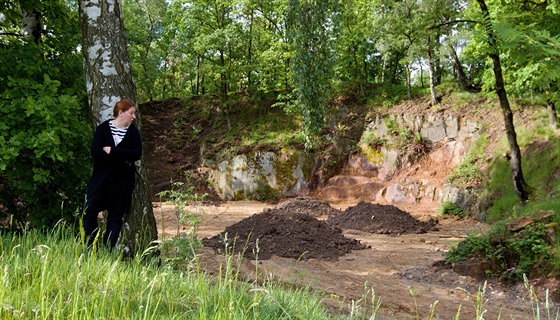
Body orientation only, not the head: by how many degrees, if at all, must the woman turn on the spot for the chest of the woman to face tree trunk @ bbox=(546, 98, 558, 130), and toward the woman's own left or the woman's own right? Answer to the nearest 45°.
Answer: approximately 135° to the woman's own left

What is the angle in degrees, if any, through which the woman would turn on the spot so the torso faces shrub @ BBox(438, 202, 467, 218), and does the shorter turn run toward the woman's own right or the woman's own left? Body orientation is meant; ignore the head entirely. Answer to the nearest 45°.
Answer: approximately 135° to the woman's own left

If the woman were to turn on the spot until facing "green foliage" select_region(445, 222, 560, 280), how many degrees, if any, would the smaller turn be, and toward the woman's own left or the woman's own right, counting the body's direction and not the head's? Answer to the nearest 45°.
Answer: approximately 90° to the woman's own left

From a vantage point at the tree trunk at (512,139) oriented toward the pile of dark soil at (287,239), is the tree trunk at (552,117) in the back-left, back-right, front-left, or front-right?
back-right

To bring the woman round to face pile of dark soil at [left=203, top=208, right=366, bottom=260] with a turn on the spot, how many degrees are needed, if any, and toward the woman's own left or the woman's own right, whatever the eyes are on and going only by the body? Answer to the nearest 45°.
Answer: approximately 135° to the woman's own left

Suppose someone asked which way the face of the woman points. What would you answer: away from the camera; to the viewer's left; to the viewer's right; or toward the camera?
to the viewer's right

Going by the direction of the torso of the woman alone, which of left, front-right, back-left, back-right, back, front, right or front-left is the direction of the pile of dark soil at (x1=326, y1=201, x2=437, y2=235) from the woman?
back-left

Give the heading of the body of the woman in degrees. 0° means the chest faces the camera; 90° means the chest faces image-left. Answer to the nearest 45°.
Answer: approximately 0°
